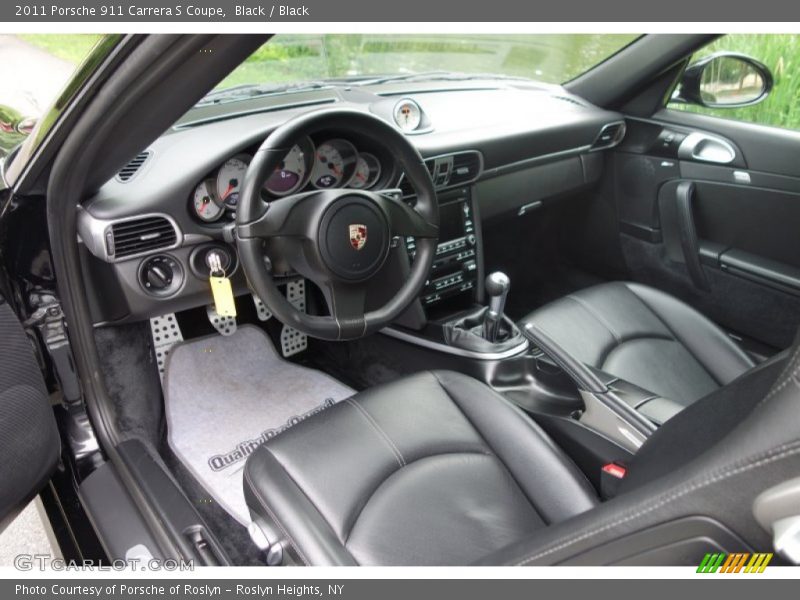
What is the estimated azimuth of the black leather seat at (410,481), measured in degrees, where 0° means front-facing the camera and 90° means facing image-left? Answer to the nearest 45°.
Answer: approximately 135°

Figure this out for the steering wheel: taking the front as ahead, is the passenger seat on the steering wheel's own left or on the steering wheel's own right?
on the steering wheel's own left

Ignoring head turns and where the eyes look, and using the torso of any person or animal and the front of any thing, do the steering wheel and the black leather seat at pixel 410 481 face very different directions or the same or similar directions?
very different directions

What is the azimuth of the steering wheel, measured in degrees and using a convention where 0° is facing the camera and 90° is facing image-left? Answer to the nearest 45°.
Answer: approximately 315°
